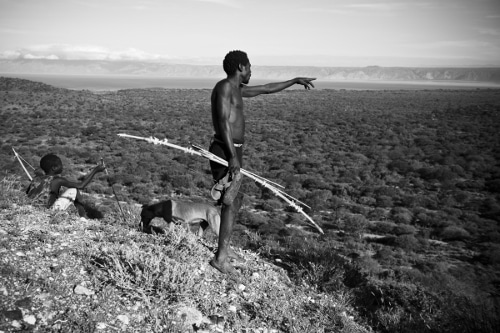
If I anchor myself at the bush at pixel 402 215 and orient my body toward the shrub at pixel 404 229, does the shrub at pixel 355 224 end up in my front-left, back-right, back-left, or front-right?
front-right

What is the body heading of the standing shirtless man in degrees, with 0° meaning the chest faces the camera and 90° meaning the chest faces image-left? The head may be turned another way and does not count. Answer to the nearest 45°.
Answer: approximately 270°

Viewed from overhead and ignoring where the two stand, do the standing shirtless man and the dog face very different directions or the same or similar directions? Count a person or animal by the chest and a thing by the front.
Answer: very different directions

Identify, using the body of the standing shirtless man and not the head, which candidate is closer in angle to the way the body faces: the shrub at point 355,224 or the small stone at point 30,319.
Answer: the shrub

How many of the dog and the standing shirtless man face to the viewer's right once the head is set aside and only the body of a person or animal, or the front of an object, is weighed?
1

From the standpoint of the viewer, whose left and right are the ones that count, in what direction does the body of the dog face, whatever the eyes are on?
facing to the left of the viewer

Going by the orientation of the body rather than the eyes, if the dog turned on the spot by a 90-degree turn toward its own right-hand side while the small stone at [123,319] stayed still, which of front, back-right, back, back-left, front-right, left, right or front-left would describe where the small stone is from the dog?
back

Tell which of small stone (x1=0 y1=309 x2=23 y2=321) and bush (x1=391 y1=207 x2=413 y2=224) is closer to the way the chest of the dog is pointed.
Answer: the small stone

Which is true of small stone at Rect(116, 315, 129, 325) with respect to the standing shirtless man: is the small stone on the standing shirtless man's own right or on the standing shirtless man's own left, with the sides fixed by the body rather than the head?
on the standing shirtless man's own right

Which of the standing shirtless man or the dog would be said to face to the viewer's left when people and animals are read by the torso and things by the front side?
the dog

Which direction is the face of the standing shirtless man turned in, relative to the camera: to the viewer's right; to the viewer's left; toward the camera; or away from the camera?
to the viewer's right

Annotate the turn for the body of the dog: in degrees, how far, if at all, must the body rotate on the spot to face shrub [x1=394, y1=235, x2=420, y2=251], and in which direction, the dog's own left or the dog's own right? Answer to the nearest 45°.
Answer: approximately 135° to the dog's own right

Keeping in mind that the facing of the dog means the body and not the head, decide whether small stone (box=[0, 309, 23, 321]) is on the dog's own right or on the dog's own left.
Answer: on the dog's own left
